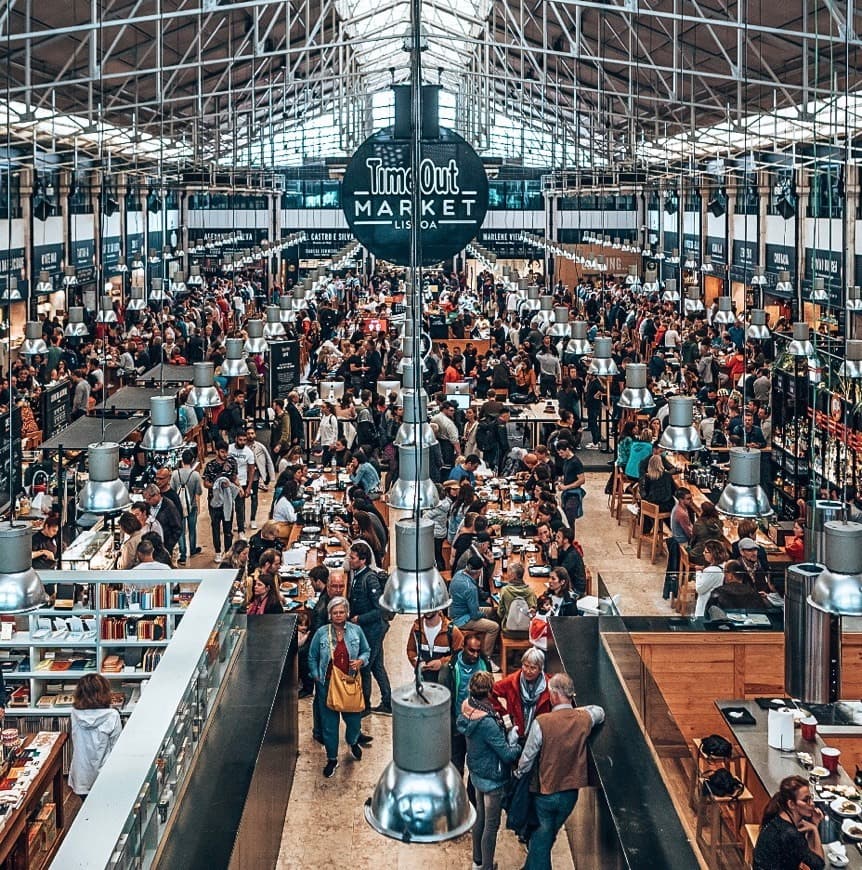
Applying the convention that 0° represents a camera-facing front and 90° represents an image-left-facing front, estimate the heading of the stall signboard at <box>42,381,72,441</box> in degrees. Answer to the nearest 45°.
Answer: approximately 315°

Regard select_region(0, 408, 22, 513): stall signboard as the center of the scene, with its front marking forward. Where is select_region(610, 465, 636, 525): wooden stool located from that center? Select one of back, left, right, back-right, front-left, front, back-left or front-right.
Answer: front-left

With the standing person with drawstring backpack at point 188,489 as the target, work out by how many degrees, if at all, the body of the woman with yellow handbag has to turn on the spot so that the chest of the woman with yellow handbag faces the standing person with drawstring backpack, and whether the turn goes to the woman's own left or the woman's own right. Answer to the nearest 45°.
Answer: approximately 180°

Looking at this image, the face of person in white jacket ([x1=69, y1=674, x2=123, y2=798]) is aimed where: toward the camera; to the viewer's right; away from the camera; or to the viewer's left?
away from the camera

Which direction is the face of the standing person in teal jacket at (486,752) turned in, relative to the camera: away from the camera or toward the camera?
away from the camera

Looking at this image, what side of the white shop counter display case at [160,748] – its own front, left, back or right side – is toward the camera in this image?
right

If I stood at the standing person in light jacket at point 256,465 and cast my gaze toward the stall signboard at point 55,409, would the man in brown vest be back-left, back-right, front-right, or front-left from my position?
back-left

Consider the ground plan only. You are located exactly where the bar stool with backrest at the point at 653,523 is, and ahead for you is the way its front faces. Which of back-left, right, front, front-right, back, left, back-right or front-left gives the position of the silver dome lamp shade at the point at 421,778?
back-right

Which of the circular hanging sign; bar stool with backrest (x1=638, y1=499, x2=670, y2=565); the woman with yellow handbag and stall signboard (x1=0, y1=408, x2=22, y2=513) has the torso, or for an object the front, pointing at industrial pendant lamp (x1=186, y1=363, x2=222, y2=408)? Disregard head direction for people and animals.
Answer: the stall signboard

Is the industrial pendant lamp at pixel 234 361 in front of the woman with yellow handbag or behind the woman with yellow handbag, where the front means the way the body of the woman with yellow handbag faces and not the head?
behind

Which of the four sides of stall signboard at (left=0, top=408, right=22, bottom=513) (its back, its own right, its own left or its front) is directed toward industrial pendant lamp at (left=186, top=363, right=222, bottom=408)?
front

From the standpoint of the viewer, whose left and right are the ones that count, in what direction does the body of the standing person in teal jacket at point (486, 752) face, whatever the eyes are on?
facing away from the viewer and to the right of the viewer

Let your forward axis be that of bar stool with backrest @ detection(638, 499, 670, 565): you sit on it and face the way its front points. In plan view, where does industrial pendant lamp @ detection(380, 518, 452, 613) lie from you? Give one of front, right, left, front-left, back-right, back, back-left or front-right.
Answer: back-right

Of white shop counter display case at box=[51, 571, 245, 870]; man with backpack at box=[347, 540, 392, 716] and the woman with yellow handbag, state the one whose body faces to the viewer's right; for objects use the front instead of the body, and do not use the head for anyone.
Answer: the white shop counter display case
